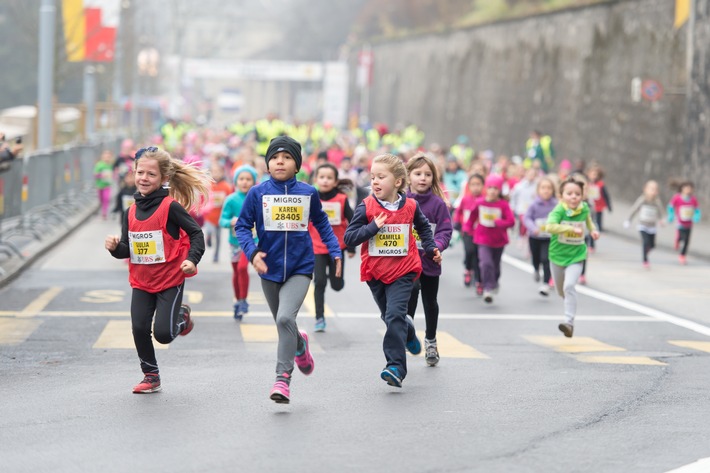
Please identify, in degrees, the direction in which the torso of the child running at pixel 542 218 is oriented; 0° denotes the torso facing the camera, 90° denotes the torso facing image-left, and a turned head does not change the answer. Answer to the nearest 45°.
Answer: approximately 0°

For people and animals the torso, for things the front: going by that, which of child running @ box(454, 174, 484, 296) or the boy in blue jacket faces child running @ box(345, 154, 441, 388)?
child running @ box(454, 174, 484, 296)

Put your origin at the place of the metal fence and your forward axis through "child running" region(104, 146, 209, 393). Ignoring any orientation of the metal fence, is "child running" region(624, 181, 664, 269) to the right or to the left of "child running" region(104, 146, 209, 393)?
left

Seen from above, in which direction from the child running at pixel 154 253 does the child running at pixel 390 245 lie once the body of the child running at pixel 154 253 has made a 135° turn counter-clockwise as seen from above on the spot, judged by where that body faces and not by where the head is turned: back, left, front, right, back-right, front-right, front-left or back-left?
front

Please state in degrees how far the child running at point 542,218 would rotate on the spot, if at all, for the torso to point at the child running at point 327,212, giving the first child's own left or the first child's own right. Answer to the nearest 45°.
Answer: approximately 45° to the first child's own right

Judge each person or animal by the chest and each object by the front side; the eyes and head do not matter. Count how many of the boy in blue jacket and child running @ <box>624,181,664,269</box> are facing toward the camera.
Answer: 2
